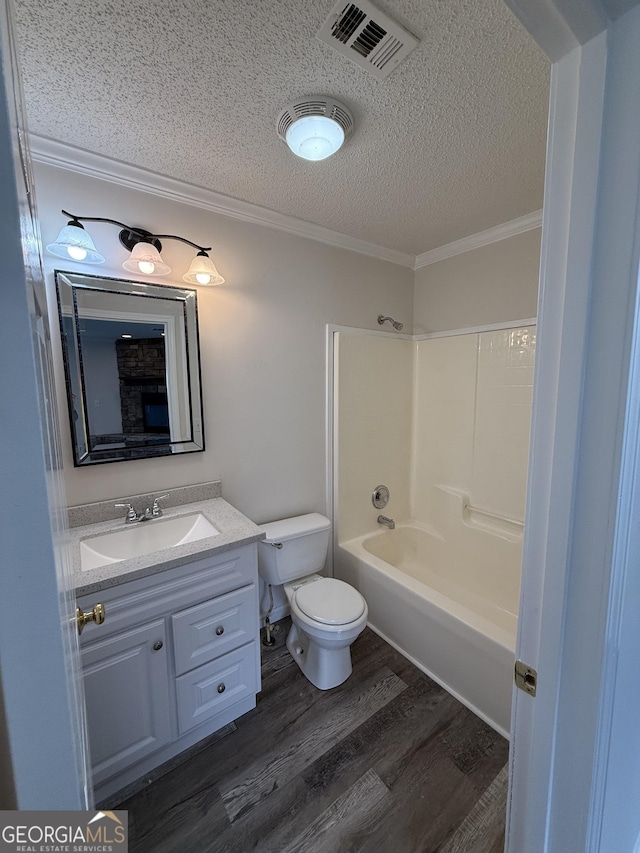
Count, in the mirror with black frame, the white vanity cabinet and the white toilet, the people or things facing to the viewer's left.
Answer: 0

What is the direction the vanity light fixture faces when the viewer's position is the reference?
facing the viewer and to the right of the viewer

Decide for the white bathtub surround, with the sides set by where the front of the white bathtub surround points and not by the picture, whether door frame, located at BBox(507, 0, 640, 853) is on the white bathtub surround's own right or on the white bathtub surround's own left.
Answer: on the white bathtub surround's own left

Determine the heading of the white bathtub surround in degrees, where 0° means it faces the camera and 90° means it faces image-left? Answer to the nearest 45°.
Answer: approximately 45°

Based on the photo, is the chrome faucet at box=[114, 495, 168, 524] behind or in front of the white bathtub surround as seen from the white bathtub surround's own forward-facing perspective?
in front

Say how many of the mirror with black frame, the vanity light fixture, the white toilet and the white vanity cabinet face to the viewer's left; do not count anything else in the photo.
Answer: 0

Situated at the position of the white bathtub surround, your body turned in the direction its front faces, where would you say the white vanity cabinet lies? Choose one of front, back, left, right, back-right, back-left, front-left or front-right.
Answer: front

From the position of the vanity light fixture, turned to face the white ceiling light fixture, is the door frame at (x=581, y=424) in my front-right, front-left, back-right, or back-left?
front-right

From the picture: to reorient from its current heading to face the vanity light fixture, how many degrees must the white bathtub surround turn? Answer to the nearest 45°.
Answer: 0° — it already faces it

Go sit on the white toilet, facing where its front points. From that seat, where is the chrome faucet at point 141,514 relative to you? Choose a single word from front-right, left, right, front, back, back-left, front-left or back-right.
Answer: back-right

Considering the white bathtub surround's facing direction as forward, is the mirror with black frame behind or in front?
in front
